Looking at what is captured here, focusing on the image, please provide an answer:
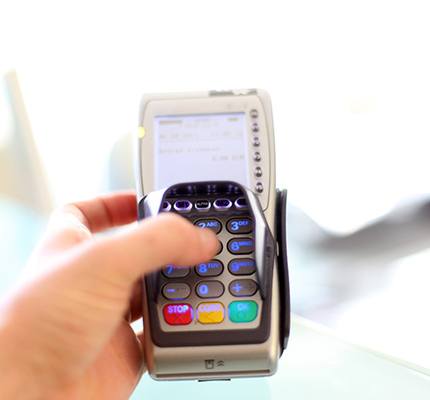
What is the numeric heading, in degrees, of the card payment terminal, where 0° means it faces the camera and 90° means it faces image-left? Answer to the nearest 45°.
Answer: approximately 0°
